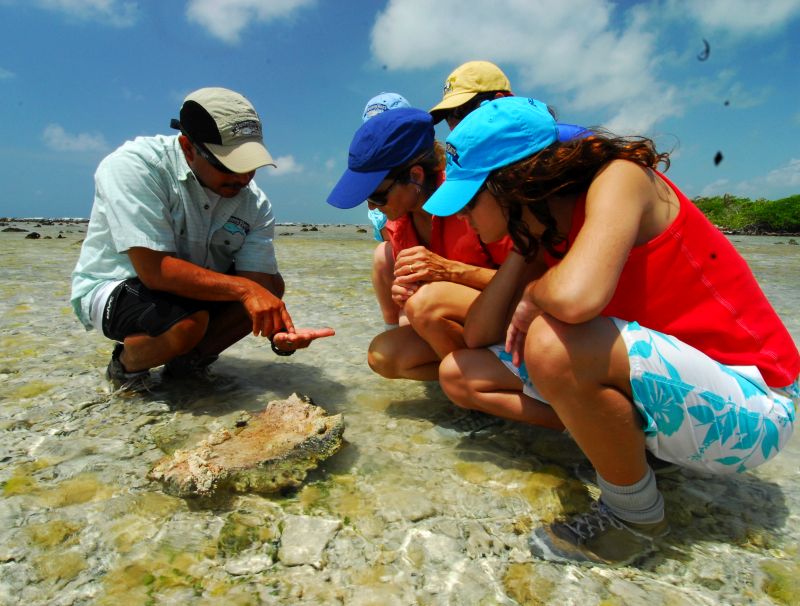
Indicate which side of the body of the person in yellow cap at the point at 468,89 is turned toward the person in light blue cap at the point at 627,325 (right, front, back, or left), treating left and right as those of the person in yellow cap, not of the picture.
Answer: left

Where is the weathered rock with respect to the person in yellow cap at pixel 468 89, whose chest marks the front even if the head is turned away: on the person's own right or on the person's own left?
on the person's own left

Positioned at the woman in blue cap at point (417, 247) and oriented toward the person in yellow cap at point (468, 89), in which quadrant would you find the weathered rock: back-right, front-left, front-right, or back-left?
back-left

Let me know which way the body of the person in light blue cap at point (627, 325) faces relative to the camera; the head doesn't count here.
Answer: to the viewer's left

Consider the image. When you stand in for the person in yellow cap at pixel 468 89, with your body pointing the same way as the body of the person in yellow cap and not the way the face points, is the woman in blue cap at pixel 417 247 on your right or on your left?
on your left

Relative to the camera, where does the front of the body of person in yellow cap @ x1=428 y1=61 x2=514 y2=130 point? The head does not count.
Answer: to the viewer's left

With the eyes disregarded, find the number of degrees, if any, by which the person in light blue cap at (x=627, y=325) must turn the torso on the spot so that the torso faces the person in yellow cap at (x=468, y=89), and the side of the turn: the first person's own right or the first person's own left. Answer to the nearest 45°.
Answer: approximately 45° to the first person's own right

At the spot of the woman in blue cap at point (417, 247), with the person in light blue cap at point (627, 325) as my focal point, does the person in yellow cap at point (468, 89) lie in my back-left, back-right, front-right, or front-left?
back-left

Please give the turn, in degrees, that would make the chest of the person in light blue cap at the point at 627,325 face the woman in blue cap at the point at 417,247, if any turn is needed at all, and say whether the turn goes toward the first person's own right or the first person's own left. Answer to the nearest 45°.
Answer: approximately 45° to the first person's own right

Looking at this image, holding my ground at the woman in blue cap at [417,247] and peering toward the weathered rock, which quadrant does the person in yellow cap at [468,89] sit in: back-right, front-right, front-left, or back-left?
back-right

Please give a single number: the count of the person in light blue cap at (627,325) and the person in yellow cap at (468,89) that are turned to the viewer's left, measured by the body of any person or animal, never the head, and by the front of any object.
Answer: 2
